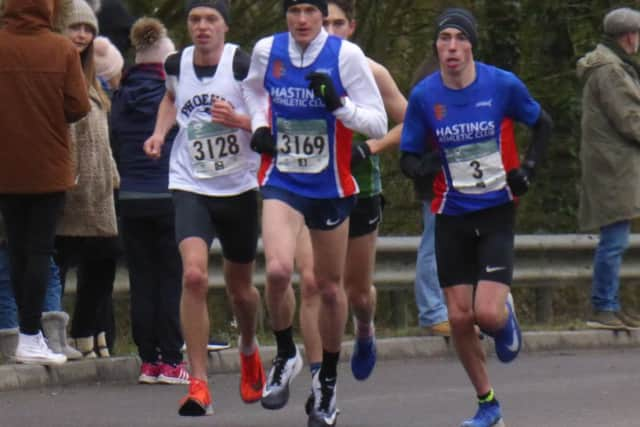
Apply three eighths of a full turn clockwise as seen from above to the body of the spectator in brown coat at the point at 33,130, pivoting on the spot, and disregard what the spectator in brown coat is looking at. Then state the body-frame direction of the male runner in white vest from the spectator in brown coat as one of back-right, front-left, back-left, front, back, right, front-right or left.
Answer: front-left

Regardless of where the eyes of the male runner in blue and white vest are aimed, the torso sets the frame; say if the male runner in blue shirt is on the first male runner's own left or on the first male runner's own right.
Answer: on the first male runner's own left

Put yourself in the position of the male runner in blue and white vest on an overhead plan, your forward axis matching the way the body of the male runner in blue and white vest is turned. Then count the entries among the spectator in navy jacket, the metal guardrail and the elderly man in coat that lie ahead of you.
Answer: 0

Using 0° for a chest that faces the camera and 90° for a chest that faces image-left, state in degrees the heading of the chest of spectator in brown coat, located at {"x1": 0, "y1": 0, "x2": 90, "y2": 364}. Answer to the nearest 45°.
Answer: approximately 225°

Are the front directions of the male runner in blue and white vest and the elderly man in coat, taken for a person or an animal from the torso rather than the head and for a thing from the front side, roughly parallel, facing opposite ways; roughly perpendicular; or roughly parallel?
roughly perpendicular

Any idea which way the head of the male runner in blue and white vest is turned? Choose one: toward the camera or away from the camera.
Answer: toward the camera

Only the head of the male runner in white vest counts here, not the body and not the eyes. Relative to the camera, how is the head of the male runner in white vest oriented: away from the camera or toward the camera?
toward the camera

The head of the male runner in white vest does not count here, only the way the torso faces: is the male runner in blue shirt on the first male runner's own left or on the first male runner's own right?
on the first male runner's own left

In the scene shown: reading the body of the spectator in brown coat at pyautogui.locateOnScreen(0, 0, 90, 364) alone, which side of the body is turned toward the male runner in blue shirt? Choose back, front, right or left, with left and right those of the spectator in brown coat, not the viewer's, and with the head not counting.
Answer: right

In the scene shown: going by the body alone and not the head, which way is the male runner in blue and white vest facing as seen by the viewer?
toward the camera
